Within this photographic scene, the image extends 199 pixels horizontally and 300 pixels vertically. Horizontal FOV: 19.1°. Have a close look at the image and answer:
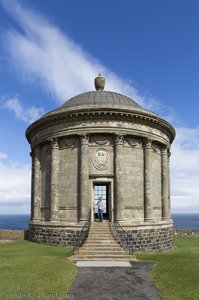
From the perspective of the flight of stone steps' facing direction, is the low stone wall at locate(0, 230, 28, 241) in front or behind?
behind

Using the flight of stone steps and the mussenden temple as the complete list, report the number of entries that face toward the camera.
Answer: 2

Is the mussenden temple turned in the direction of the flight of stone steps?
yes

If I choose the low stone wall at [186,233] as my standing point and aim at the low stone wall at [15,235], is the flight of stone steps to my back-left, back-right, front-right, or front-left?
front-left

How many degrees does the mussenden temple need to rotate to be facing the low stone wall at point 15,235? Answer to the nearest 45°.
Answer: approximately 135° to its right

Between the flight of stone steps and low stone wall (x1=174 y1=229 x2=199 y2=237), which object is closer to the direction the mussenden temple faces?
the flight of stone steps

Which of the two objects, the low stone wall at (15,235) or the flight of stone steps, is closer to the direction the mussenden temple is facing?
the flight of stone steps

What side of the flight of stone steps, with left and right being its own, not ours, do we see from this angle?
front

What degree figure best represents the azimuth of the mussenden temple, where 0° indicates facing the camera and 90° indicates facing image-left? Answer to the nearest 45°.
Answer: approximately 0°

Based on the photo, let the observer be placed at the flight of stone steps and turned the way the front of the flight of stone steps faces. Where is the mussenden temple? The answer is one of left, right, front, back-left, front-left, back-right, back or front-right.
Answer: back

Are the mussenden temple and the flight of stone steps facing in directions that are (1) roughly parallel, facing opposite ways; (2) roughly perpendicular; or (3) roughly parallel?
roughly parallel
